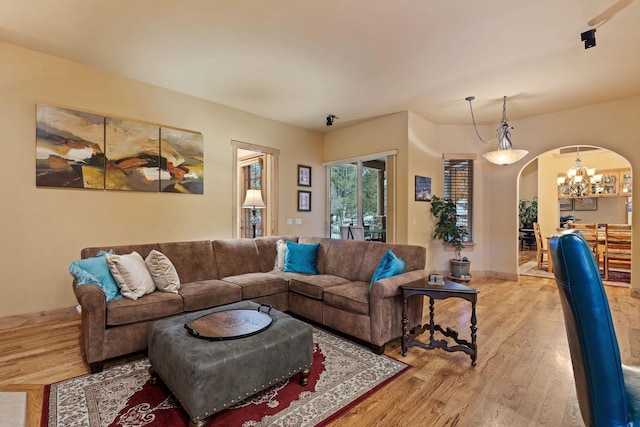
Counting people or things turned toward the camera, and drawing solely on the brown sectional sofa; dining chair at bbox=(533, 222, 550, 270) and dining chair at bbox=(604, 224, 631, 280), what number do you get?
1

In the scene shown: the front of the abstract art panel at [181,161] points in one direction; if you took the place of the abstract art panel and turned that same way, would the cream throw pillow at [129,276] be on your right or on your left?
on your right

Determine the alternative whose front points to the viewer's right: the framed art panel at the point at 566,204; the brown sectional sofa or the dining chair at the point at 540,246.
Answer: the dining chair

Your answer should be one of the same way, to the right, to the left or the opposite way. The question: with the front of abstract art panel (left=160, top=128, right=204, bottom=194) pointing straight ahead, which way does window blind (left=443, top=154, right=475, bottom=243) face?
to the right

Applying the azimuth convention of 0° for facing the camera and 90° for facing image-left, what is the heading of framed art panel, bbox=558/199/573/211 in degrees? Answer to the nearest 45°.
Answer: approximately 0°

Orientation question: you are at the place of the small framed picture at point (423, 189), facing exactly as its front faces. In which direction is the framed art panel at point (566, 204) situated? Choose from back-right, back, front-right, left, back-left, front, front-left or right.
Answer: left

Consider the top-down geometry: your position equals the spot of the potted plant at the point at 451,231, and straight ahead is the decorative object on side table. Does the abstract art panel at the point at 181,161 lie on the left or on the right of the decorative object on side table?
right

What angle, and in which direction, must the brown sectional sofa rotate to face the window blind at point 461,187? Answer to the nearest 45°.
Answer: approximately 135° to its left

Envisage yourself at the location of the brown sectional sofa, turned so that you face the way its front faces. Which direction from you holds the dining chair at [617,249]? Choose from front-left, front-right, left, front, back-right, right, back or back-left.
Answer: left
